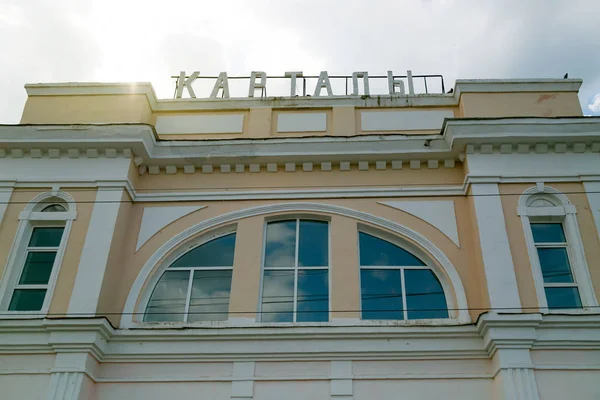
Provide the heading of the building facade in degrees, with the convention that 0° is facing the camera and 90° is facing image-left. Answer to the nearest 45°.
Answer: approximately 0°
